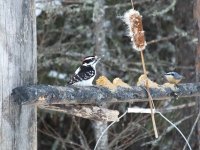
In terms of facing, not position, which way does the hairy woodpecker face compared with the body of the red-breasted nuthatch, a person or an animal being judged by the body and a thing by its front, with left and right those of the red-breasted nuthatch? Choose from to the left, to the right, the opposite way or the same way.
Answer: the opposite way

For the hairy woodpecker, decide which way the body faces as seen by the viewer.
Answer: to the viewer's right

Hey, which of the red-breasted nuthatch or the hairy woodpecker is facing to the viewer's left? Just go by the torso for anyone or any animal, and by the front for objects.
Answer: the red-breasted nuthatch

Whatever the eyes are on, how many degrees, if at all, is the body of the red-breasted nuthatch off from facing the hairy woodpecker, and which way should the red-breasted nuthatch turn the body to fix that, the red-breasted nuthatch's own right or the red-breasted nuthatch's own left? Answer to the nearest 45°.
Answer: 0° — it already faces it
